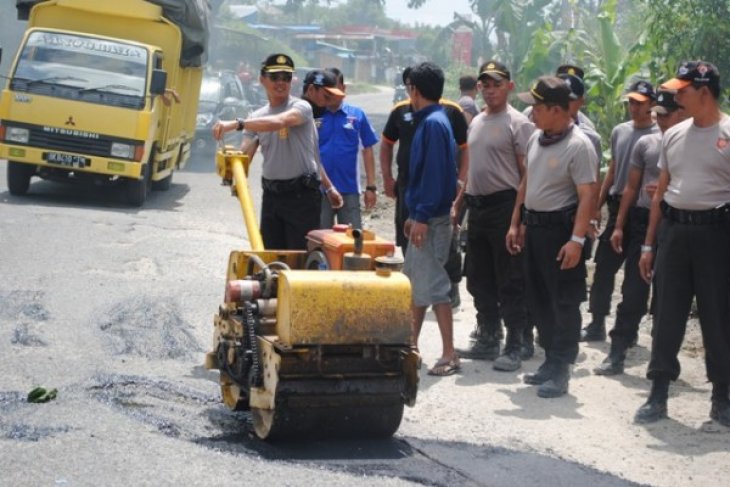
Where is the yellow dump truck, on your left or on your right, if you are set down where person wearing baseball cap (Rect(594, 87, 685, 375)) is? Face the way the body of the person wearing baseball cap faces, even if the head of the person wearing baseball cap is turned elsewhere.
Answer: on your right

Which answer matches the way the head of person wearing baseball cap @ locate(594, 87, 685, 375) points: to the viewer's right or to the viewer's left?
to the viewer's left

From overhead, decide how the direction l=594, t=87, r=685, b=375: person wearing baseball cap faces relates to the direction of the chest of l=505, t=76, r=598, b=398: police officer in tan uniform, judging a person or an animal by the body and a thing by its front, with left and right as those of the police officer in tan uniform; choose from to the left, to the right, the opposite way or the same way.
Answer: the same way

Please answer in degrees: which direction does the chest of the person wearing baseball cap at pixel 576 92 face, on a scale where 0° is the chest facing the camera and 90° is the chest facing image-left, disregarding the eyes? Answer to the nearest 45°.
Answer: approximately 45°

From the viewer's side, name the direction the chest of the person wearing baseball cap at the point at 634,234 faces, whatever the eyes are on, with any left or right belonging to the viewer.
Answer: facing the viewer and to the left of the viewer

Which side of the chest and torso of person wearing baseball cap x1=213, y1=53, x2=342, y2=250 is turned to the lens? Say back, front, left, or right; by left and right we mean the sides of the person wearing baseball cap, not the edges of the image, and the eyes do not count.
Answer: front

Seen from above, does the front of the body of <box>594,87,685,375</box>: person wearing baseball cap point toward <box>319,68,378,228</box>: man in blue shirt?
no

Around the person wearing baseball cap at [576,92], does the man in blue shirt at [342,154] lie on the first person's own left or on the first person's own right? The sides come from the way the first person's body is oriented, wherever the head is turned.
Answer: on the first person's own right

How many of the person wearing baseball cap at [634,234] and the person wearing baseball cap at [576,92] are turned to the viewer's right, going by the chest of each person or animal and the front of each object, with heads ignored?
0

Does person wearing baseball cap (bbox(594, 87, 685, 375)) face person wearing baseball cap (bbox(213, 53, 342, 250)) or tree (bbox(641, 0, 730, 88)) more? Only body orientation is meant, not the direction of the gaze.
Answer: the person wearing baseball cap

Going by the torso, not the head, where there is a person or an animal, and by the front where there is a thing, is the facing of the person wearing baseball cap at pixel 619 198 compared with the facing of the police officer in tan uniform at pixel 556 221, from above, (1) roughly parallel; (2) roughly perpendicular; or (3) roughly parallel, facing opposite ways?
roughly parallel

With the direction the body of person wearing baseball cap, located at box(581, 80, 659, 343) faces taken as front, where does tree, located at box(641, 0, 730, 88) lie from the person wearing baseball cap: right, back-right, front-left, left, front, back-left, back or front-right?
back-right

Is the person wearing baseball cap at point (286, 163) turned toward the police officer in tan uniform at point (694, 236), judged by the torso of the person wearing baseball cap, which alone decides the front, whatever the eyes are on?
no

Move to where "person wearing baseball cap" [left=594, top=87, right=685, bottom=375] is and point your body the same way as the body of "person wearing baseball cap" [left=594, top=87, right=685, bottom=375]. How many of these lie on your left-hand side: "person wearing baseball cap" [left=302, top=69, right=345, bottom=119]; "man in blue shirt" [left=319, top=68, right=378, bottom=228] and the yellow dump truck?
0

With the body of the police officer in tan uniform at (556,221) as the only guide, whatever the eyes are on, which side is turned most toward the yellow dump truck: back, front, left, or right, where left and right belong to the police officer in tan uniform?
right

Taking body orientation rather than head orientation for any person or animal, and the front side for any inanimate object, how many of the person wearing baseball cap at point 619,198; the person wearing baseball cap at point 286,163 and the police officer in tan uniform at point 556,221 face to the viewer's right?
0

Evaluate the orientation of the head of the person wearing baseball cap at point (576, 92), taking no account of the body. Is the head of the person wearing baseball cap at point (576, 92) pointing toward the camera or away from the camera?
toward the camera

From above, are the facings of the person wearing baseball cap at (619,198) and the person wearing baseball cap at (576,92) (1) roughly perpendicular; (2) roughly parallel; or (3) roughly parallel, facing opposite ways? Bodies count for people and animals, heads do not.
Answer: roughly parallel

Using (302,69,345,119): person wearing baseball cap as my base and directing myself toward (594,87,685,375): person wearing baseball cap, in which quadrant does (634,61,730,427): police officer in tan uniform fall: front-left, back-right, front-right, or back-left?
front-right

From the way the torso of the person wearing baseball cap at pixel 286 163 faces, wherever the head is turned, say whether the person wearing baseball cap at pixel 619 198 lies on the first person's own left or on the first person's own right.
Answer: on the first person's own left

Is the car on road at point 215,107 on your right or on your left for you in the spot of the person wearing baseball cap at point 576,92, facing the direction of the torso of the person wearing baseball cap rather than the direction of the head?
on your right
